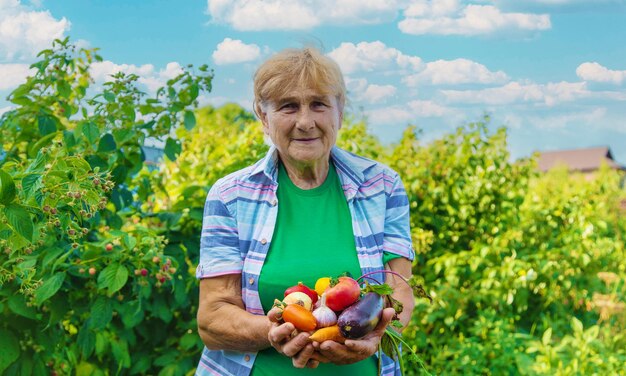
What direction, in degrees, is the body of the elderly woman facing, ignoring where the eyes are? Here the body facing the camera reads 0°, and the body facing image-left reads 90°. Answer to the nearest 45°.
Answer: approximately 0°
